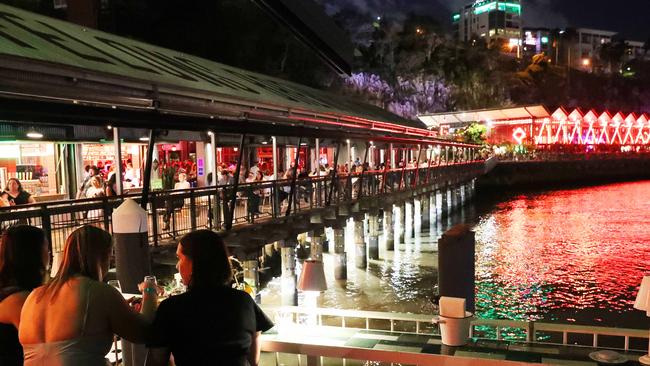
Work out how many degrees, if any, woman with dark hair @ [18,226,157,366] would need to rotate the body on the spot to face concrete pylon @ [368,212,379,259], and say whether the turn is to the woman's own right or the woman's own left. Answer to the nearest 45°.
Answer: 0° — they already face it

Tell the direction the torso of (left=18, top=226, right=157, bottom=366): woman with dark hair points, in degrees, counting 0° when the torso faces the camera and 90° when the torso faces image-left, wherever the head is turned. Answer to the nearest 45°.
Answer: approximately 225°

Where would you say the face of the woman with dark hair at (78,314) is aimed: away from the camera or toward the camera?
away from the camera

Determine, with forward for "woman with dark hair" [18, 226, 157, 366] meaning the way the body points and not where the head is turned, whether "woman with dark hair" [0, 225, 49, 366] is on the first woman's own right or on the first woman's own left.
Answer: on the first woman's own left

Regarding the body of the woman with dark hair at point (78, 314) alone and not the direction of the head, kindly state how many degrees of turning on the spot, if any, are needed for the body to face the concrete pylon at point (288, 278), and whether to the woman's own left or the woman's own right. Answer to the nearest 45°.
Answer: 0° — they already face it

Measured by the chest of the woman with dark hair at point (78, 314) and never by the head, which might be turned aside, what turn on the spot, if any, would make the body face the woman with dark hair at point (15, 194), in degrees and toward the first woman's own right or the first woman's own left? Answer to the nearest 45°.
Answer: approximately 45° to the first woman's own left

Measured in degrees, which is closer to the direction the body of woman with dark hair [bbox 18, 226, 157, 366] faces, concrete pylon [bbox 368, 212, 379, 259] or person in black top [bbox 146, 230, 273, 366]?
the concrete pylon
